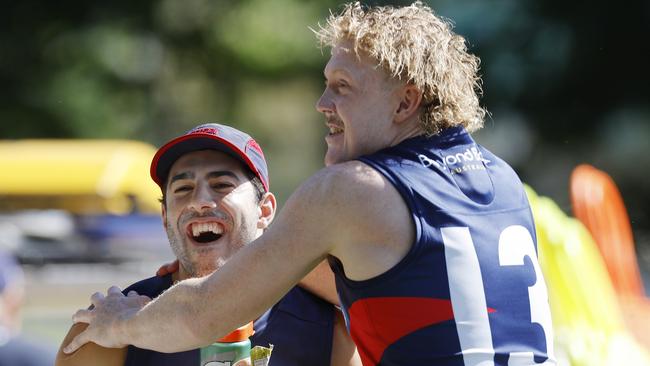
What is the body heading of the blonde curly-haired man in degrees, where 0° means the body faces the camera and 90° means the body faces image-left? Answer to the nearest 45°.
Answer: approximately 135°

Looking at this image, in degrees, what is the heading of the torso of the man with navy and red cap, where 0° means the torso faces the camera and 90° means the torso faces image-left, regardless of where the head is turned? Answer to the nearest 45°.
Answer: approximately 45°

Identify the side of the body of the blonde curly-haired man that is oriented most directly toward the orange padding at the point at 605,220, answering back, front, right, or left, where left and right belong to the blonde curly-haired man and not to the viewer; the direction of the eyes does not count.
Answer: right

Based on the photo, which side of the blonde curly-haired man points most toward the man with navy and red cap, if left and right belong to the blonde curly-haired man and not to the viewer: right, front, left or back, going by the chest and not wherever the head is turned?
front

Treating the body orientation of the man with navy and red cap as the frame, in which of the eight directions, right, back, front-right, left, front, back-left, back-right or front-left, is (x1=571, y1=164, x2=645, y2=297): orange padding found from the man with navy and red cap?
back

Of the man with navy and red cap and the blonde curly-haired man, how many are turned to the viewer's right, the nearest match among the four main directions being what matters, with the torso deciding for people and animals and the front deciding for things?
0

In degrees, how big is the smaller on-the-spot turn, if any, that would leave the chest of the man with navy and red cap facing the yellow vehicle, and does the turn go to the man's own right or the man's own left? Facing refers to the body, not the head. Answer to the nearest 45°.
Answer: approximately 135° to the man's own right

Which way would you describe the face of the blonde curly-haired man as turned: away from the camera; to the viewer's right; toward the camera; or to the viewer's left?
to the viewer's left

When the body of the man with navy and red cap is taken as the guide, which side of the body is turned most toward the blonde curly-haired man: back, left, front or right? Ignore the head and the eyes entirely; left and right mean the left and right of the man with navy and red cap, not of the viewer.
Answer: left
